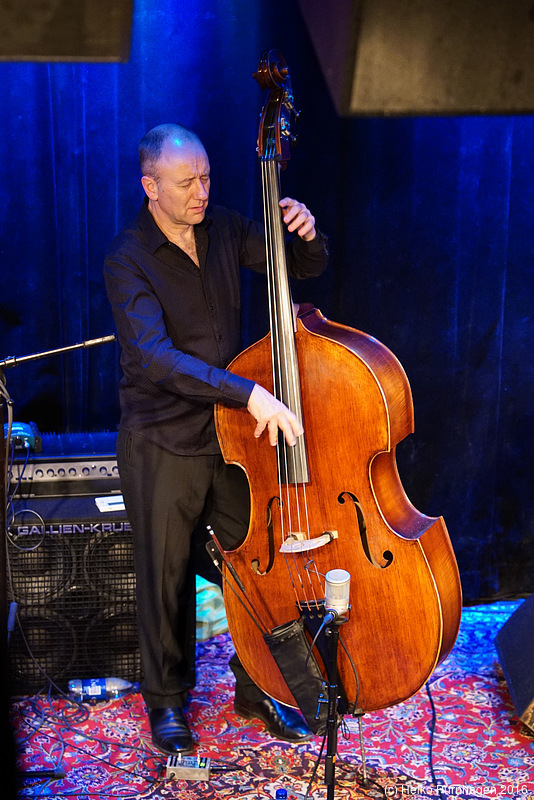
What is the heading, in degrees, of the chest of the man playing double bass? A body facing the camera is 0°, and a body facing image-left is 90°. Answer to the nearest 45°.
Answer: approximately 315°

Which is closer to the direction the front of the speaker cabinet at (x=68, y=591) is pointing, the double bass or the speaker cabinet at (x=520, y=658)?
the double bass

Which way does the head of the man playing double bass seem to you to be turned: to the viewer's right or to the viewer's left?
to the viewer's right

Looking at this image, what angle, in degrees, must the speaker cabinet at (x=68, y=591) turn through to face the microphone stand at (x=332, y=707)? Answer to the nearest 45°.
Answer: approximately 45° to its left

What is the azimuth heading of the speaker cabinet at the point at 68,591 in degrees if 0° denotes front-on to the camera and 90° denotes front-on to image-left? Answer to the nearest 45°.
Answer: approximately 0°

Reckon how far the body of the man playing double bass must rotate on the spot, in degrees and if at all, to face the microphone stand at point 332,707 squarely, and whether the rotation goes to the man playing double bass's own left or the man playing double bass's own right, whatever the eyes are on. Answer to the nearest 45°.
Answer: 0° — they already face it
